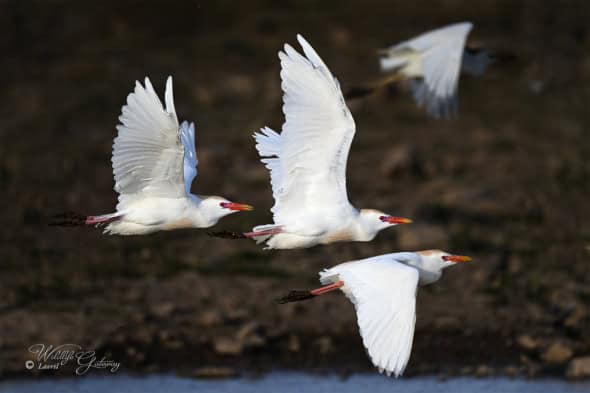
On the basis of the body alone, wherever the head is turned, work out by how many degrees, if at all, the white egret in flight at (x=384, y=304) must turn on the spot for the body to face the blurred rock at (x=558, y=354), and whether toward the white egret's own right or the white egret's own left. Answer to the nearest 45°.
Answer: approximately 45° to the white egret's own left

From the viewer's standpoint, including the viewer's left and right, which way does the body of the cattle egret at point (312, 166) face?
facing to the right of the viewer

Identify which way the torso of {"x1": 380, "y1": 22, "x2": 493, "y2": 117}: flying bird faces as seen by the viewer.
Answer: to the viewer's right

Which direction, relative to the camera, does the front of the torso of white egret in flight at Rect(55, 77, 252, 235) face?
to the viewer's right

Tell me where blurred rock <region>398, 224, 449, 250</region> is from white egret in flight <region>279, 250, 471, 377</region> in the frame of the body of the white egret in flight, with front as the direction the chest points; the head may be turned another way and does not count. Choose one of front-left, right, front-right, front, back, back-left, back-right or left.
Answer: left
